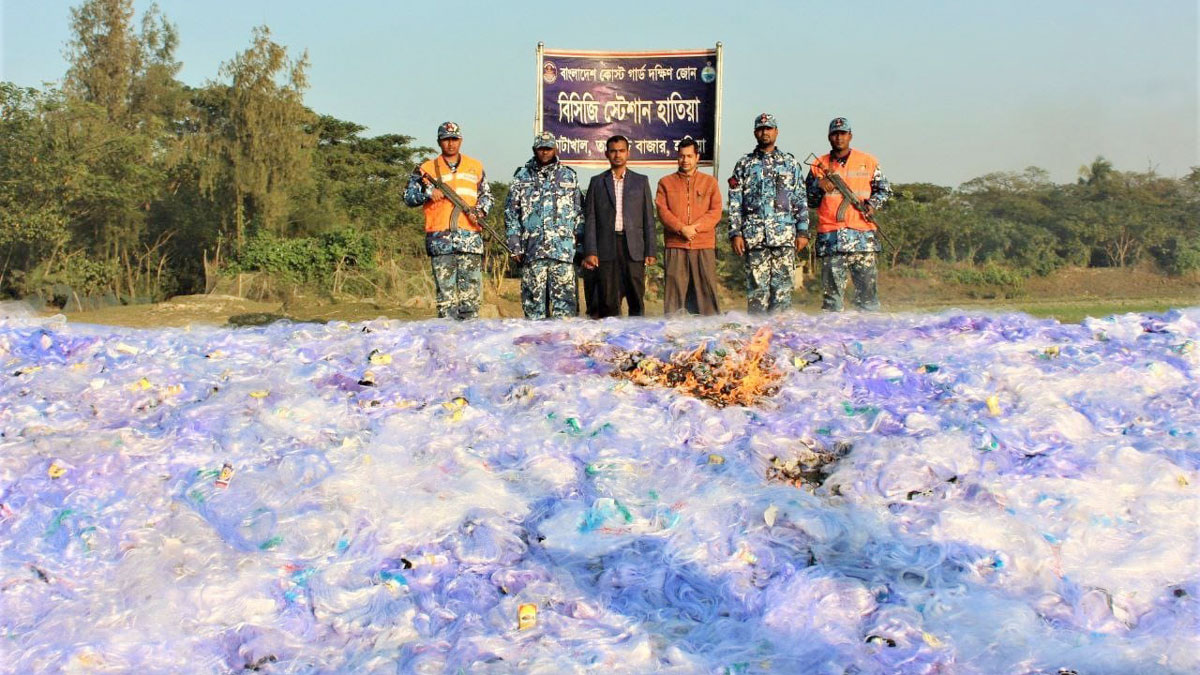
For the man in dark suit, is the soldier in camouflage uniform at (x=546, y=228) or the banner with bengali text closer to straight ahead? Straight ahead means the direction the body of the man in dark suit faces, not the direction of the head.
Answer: the soldier in camouflage uniform

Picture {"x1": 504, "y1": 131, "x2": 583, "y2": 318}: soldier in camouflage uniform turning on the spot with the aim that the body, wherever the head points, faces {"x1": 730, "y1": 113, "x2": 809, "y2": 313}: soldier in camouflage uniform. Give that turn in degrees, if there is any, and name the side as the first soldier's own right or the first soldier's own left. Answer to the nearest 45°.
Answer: approximately 90° to the first soldier's own left

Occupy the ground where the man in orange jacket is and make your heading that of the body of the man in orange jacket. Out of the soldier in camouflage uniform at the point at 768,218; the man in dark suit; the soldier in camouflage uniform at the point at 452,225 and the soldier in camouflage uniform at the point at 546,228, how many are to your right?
3

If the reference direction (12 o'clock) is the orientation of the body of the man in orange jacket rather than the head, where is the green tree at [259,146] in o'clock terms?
The green tree is roughly at 5 o'clock from the man in orange jacket.

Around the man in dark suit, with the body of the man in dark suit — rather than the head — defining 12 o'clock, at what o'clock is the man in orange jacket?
The man in orange jacket is roughly at 9 o'clock from the man in dark suit.

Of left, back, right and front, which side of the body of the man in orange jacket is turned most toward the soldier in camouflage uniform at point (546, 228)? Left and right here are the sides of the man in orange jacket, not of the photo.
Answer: right

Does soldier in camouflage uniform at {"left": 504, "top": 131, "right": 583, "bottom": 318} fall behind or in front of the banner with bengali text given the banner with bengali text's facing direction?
in front

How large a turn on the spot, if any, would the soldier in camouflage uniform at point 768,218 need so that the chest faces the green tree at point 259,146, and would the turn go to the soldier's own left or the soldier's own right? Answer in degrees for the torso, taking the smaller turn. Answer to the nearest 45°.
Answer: approximately 135° to the soldier's own right

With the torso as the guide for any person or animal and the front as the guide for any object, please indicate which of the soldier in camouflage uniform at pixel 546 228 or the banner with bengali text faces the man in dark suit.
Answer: the banner with bengali text

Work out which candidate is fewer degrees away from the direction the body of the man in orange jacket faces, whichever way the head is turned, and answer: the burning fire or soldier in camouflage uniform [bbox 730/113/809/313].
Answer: the burning fire
